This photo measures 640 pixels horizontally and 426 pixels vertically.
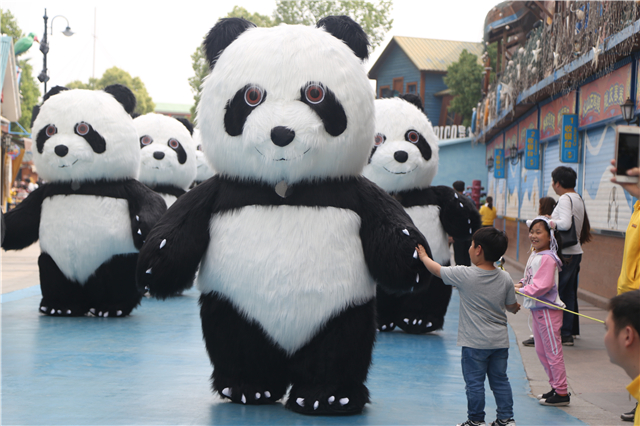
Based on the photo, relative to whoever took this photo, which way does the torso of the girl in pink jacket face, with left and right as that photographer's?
facing to the left of the viewer

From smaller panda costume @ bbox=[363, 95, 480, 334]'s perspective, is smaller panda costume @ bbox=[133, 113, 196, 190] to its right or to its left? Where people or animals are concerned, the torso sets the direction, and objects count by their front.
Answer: on its right

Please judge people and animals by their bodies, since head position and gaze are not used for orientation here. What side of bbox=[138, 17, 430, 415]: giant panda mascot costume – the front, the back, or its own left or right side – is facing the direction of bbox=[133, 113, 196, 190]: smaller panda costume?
back

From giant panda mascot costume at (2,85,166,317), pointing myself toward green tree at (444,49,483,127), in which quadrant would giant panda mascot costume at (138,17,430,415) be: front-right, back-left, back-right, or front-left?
back-right

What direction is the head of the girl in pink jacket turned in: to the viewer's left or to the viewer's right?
to the viewer's left

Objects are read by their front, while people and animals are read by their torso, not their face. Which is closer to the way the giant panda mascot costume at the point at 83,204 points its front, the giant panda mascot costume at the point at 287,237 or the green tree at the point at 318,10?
the giant panda mascot costume

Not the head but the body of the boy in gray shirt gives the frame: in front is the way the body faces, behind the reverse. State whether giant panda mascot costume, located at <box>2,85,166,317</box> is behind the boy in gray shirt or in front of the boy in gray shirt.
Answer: in front

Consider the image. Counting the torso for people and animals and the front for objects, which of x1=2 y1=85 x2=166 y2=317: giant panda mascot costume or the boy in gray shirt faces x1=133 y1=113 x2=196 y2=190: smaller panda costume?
the boy in gray shirt

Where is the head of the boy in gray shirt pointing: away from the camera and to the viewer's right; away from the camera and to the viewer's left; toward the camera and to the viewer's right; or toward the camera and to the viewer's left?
away from the camera and to the viewer's left

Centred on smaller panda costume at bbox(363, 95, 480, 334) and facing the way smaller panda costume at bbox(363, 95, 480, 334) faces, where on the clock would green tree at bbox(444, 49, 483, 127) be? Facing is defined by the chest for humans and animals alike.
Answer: The green tree is roughly at 6 o'clock from the smaller panda costume.

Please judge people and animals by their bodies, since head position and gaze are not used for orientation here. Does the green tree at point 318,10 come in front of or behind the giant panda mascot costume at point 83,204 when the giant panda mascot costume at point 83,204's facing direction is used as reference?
behind
